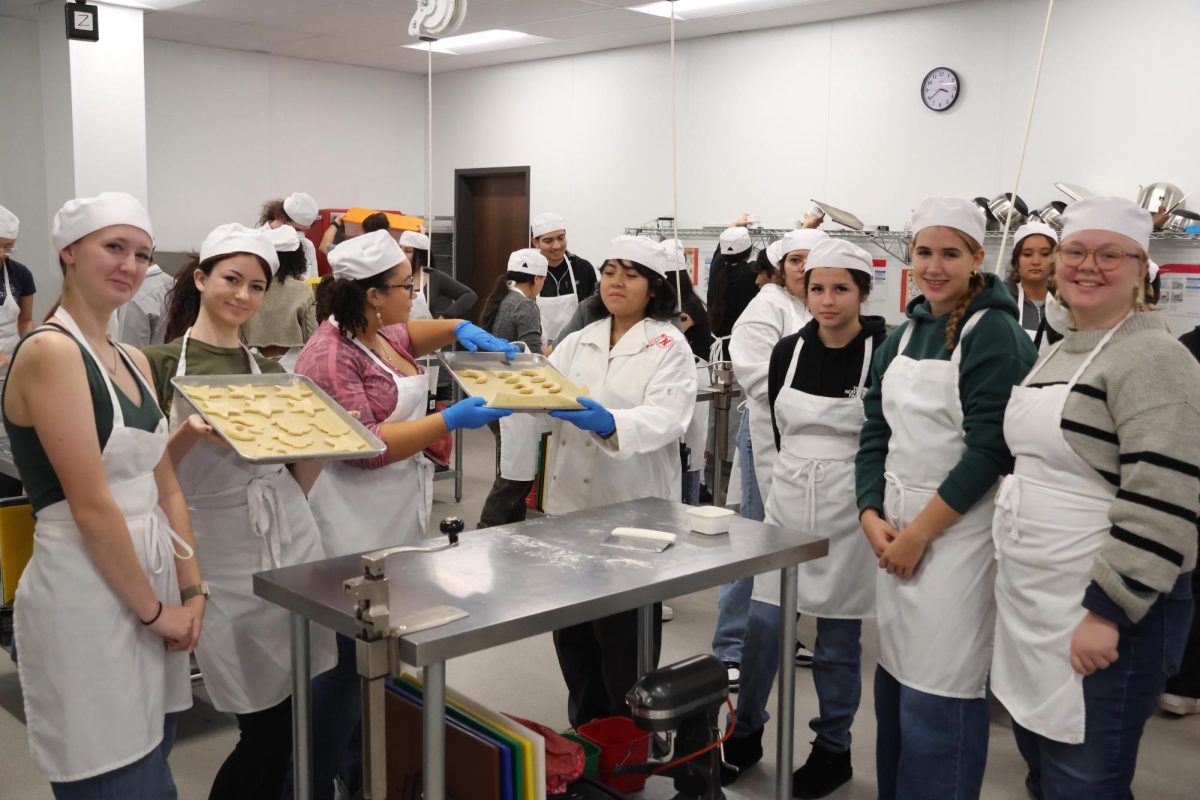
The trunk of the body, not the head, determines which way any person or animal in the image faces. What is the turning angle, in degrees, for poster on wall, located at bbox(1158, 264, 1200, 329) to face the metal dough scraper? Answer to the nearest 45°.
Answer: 0° — it already faces it

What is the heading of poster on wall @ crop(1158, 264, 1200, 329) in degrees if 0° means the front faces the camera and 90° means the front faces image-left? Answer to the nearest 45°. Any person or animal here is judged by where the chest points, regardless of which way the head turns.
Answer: approximately 0°

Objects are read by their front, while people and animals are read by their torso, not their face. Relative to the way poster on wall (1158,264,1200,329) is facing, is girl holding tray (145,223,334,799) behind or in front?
in front

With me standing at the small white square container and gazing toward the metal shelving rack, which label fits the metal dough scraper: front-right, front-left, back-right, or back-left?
back-left

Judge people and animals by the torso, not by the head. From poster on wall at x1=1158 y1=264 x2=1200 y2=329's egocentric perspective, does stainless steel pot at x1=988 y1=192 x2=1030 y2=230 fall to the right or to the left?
on its right

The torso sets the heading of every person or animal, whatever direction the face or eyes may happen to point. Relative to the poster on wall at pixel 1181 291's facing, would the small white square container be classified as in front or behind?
in front

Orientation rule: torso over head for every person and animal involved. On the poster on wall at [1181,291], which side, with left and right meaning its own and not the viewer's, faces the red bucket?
front

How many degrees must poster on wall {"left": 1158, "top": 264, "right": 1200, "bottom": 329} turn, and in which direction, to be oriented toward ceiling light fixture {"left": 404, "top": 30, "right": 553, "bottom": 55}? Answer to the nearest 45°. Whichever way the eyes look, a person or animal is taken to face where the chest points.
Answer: approximately 90° to its right

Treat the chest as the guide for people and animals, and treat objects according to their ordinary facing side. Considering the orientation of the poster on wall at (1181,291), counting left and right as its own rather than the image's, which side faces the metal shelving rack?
right

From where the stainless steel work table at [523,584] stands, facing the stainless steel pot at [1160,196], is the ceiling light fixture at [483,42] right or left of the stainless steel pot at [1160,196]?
left

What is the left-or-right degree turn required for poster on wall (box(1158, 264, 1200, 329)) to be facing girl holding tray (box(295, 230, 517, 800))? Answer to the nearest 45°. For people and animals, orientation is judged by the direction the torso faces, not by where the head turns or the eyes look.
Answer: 0° — it already faces them
